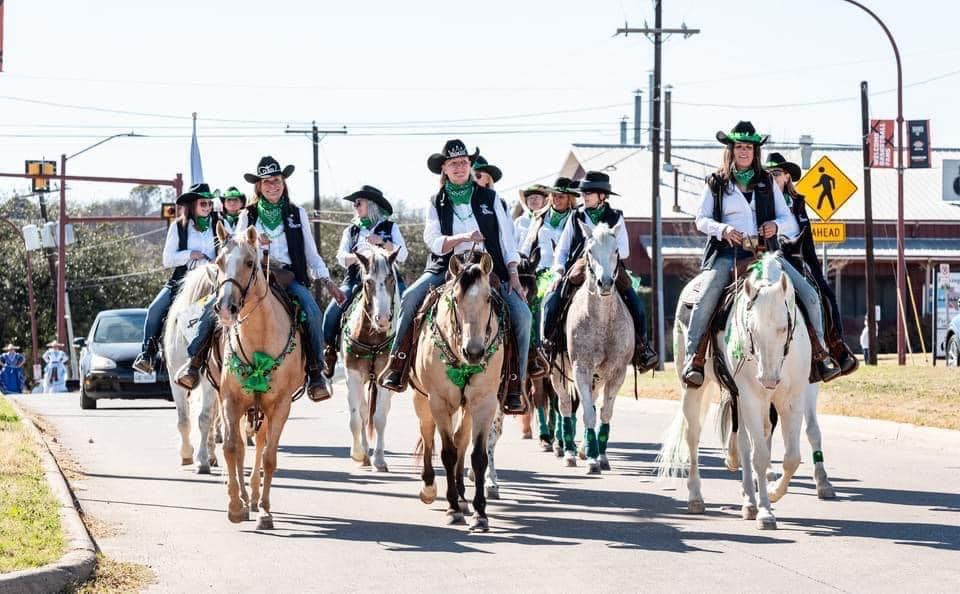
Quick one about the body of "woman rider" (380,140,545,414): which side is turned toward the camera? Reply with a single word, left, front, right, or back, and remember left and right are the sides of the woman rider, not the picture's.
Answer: front

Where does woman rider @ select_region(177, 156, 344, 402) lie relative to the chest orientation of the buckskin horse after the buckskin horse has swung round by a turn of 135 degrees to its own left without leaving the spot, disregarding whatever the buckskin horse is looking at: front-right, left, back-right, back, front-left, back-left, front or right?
left

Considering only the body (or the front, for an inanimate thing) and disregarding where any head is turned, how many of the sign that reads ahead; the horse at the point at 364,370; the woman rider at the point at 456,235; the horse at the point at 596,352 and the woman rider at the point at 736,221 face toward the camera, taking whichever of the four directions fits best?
5

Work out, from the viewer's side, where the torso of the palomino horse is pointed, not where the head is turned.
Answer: toward the camera

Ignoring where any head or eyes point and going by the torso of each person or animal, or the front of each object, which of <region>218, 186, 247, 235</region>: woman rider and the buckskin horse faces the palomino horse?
the woman rider

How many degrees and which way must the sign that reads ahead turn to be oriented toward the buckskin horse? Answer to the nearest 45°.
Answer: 0° — it already faces it

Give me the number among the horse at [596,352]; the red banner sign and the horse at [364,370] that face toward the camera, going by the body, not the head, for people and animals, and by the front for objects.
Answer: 3

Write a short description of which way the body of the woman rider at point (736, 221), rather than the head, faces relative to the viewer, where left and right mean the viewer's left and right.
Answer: facing the viewer

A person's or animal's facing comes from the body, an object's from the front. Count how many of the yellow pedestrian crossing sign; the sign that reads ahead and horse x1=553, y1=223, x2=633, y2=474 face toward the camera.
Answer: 3

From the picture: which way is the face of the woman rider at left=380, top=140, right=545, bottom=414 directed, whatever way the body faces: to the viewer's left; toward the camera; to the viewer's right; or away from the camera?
toward the camera

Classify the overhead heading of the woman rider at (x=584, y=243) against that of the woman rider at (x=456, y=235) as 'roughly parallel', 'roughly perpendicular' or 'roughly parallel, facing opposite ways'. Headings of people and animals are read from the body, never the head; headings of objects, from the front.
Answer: roughly parallel

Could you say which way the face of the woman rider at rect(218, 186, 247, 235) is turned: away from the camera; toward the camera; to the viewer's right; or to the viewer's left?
toward the camera

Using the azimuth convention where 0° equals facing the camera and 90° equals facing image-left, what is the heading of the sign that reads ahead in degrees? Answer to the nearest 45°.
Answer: approximately 0°

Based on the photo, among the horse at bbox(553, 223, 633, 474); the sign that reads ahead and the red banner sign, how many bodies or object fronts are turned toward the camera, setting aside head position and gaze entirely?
3
